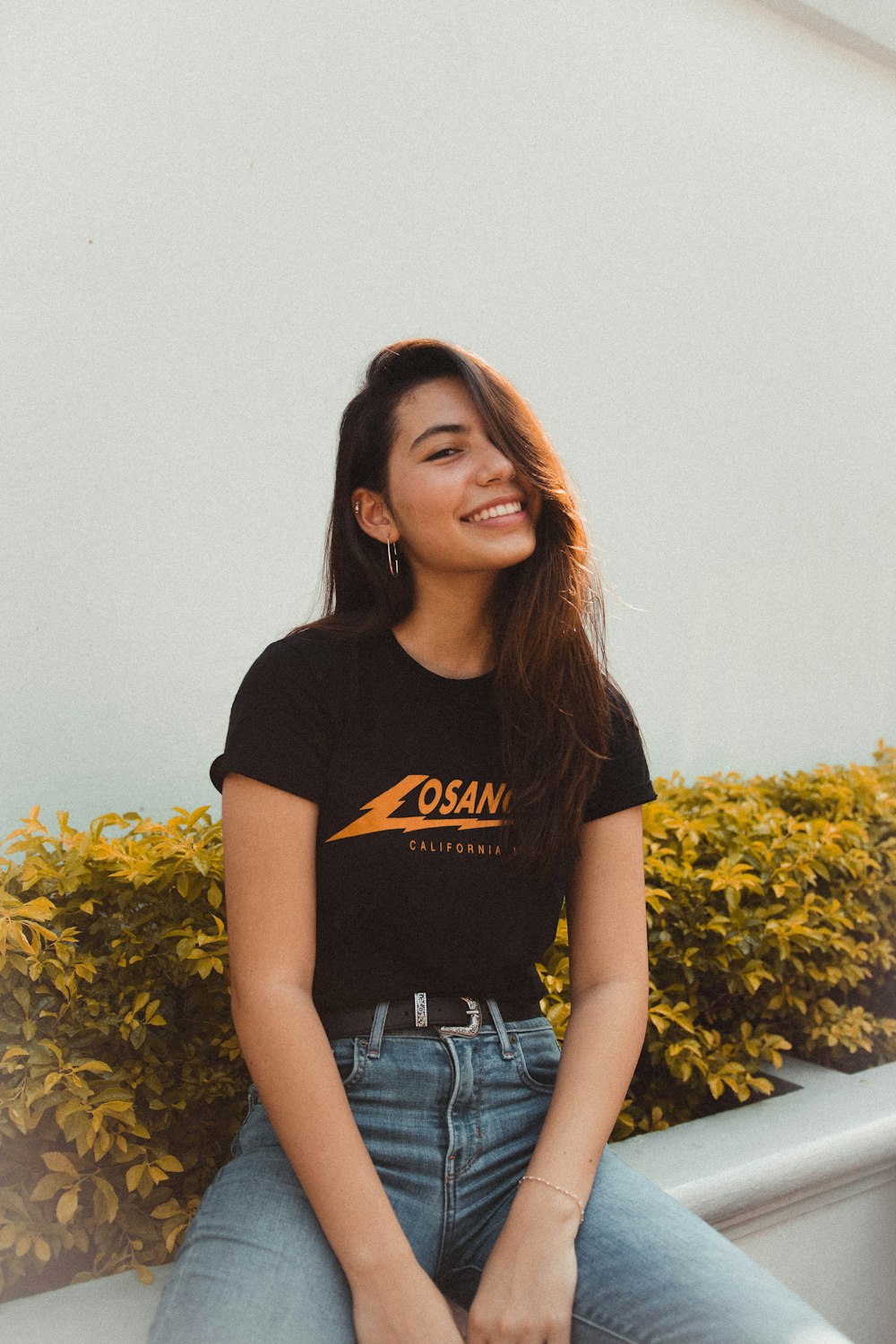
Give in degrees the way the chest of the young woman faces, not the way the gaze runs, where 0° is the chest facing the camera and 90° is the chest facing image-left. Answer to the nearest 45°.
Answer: approximately 0°

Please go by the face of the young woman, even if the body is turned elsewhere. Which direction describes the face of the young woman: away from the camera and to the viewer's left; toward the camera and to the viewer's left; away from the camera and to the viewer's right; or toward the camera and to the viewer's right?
toward the camera and to the viewer's right

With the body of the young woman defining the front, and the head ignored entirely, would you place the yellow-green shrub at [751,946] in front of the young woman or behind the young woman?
behind
